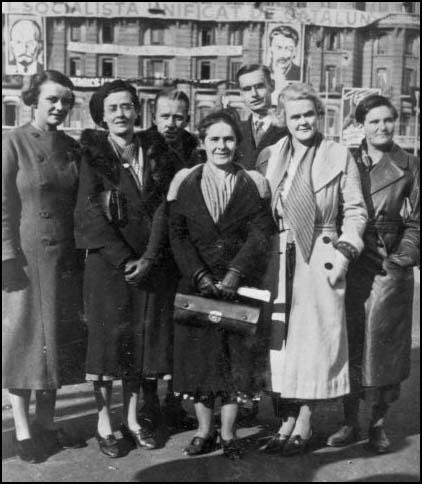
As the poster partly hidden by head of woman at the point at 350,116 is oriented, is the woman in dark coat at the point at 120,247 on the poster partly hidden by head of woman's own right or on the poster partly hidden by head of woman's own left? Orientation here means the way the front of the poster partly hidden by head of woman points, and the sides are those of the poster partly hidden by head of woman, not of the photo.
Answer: on the poster partly hidden by head of woman's own right

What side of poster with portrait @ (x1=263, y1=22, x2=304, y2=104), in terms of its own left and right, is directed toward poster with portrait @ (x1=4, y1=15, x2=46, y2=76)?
right

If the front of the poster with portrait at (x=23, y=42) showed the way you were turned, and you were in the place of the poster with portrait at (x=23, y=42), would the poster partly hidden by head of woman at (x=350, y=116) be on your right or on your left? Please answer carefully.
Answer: on your left

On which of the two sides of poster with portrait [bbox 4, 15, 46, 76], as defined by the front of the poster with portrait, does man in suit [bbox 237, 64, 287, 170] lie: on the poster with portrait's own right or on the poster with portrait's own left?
on the poster with portrait's own left

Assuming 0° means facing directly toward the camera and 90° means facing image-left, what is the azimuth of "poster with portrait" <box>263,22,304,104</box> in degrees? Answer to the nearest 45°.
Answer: approximately 0°

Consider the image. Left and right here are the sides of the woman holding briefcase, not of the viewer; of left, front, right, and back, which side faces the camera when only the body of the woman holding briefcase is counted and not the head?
front

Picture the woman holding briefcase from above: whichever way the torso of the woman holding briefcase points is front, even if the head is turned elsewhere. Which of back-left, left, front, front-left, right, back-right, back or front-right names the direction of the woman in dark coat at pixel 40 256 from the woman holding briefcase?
right

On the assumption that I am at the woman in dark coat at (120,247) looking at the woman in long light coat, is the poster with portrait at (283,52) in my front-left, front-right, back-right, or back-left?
front-left

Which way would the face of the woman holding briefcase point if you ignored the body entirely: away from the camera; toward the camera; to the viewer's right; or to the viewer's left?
toward the camera

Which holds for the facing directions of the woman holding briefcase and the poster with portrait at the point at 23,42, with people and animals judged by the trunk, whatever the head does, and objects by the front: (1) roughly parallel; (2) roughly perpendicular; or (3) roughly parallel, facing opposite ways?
roughly parallel

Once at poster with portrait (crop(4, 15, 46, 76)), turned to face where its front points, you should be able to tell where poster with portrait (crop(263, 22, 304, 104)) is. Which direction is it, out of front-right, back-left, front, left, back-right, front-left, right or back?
left
